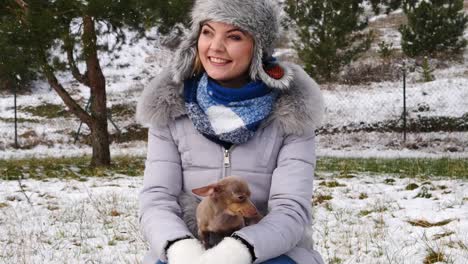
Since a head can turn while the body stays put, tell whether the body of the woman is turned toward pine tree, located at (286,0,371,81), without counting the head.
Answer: no

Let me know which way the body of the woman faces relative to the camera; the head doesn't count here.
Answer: toward the camera

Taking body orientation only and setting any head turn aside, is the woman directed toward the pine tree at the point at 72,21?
no

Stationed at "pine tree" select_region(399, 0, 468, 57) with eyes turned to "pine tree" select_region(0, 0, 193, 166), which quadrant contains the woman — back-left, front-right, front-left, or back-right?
front-left

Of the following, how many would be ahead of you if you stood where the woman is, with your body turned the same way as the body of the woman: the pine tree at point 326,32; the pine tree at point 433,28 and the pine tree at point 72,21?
0

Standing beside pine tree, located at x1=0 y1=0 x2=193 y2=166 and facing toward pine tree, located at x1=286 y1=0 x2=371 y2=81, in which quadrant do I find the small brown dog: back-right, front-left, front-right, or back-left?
back-right

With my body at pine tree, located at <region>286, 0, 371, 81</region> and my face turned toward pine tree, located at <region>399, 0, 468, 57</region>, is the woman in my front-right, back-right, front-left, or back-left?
back-right

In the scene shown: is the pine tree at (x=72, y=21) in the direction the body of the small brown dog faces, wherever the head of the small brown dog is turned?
no

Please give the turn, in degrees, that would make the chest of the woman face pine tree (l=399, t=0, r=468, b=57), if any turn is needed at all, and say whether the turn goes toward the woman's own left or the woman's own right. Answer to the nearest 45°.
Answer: approximately 180°

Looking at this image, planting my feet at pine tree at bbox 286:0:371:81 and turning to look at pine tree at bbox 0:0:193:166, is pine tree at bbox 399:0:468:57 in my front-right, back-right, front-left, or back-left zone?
back-left
